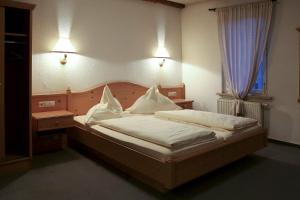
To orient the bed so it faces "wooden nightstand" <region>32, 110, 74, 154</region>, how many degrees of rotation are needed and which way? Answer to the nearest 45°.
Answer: approximately 180°

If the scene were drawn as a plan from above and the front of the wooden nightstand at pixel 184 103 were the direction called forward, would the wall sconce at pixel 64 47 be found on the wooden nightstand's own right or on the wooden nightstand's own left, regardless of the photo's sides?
on the wooden nightstand's own right

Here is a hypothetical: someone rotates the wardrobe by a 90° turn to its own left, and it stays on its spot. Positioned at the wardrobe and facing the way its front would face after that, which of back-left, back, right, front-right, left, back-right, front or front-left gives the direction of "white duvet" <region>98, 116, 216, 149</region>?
right

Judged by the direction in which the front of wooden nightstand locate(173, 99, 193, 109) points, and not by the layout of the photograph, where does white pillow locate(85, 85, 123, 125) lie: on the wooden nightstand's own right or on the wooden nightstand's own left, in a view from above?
on the wooden nightstand's own right

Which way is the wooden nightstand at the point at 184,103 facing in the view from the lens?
facing the viewer and to the right of the viewer

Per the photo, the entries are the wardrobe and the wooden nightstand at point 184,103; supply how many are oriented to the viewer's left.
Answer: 0

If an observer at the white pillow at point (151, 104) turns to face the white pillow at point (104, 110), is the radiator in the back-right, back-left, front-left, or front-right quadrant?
back-left

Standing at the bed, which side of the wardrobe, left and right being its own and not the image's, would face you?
front

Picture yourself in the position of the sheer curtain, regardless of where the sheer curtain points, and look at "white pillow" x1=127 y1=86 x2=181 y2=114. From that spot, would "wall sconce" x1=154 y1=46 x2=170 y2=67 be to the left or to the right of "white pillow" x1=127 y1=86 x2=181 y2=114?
right

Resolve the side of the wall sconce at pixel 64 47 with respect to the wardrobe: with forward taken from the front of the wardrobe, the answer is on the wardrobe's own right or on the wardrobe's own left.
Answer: on the wardrobe's own left

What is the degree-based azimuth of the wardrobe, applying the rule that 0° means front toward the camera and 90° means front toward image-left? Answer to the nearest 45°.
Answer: approximately 315°
